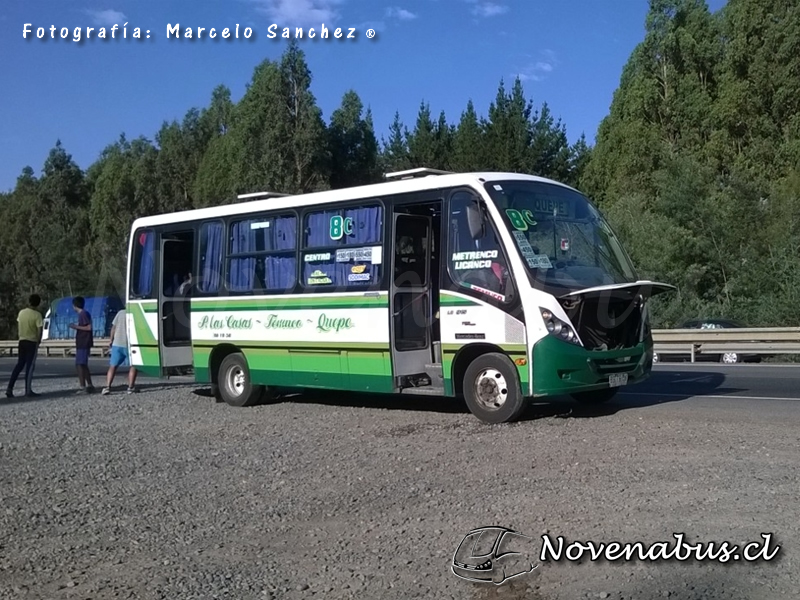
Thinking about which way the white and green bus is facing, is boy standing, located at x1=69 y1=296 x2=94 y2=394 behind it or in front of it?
behind

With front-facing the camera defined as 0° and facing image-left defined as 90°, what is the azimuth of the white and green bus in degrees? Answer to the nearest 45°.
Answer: approximately 315°

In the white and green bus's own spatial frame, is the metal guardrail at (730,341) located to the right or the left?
on its left
